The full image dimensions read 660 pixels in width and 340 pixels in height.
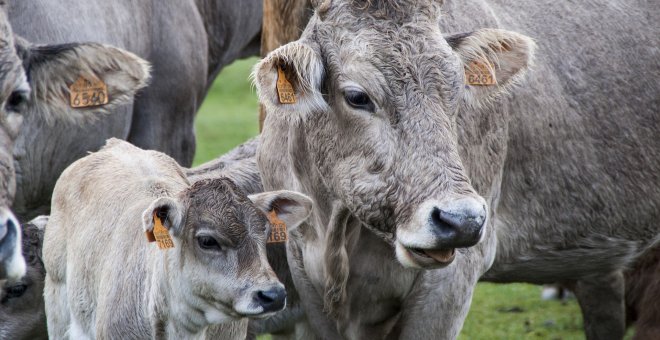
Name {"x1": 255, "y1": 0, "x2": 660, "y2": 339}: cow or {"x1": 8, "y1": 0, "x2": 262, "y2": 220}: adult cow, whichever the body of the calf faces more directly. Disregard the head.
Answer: the cow

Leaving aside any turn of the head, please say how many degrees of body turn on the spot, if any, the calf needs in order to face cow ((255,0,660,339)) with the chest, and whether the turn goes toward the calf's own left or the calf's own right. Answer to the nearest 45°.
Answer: approximately 45° to the calf's own left

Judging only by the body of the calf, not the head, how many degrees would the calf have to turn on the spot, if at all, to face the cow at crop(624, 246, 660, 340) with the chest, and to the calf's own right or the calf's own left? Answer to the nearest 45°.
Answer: approximately 45° to the calf's own left

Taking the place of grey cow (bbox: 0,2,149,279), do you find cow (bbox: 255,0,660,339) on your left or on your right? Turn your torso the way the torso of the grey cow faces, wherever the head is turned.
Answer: on your left
